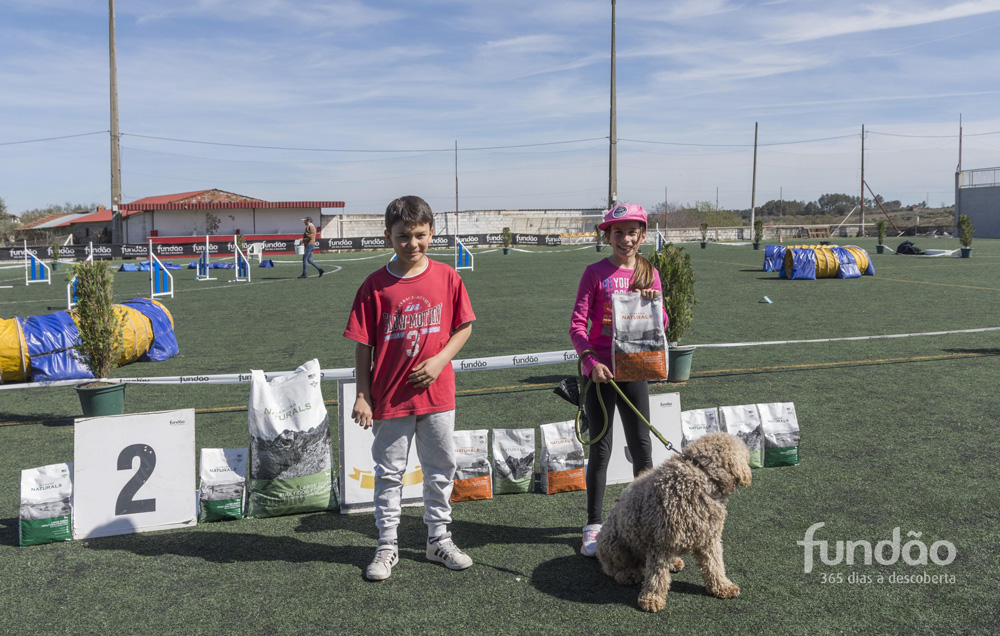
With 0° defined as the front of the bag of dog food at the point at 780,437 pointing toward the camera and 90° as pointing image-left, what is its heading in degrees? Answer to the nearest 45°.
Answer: approximately 0°

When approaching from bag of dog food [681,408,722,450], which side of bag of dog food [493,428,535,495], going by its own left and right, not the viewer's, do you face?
left

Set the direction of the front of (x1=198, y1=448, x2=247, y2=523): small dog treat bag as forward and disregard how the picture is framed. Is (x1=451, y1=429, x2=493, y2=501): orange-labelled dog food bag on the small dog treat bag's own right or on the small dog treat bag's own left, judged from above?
on the small dog treat bag's own left

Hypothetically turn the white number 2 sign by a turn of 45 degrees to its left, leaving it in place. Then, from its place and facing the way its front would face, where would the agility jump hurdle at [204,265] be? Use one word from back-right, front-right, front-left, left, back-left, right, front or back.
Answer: back-left

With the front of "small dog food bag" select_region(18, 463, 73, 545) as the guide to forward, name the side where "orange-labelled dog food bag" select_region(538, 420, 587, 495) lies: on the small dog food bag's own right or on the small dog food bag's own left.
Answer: on the small dog food bag's own left

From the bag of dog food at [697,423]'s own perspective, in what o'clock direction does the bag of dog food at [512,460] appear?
the bag of dog food at [512,460] is roughly at 2 o'clock from the bag of dog food at [697,423].

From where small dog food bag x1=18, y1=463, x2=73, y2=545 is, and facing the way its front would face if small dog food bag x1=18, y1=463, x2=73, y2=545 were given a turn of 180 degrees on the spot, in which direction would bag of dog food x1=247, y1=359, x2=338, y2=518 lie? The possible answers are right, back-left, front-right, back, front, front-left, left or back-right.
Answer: right

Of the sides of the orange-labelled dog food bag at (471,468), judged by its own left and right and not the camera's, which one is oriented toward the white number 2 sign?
right
